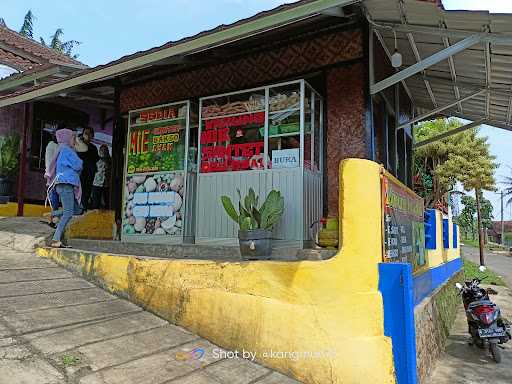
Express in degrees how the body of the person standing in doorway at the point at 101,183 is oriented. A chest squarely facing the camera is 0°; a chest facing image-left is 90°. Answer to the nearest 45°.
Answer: approximately 45°

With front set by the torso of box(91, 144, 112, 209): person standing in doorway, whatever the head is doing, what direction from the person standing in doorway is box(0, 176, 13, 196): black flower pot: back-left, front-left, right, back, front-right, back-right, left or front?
right

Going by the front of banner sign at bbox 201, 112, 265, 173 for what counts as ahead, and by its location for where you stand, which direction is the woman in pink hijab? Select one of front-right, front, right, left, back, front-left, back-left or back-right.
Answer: right

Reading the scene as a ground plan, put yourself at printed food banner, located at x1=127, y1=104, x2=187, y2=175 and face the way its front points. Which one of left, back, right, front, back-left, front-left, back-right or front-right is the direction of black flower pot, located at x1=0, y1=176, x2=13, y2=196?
right

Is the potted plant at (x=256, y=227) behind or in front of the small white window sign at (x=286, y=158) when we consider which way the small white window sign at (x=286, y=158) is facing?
in front

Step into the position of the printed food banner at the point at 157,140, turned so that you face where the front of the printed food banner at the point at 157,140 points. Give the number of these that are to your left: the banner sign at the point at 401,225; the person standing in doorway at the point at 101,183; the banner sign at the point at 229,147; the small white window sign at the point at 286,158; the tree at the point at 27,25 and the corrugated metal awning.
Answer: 4

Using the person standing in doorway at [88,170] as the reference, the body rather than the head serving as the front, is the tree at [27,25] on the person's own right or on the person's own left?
on the person's own right

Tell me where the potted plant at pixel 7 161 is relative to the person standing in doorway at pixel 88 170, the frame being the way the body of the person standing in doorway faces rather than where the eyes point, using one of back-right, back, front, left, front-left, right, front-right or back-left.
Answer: right

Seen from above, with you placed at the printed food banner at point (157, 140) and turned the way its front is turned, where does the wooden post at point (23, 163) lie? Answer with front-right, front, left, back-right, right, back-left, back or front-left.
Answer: right

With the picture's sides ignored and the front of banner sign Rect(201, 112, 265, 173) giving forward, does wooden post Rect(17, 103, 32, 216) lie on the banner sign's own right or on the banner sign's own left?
on the banner sign's own right
